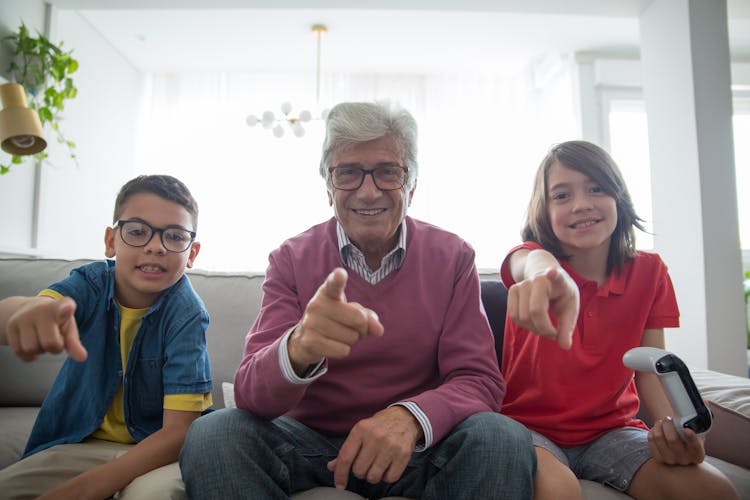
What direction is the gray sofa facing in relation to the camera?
toward the camera

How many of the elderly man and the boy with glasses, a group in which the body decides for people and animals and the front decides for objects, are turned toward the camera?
2

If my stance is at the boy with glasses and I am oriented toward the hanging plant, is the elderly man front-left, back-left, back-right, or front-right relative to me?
back-right

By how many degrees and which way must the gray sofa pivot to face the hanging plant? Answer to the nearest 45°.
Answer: approximately 135° to its right

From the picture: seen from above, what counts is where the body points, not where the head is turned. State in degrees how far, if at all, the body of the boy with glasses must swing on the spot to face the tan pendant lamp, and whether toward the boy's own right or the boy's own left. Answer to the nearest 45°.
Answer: approximately 180°

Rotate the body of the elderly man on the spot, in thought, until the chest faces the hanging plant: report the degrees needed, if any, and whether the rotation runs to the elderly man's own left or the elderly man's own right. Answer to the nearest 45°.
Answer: approximately 135° to the elderly man's own right

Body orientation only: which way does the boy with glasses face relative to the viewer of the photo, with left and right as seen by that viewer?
facing the viewer

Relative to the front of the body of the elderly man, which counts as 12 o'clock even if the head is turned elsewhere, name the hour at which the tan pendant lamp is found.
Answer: The tan pendant lamp is roughly at 4 o'clock from the elderly man.
